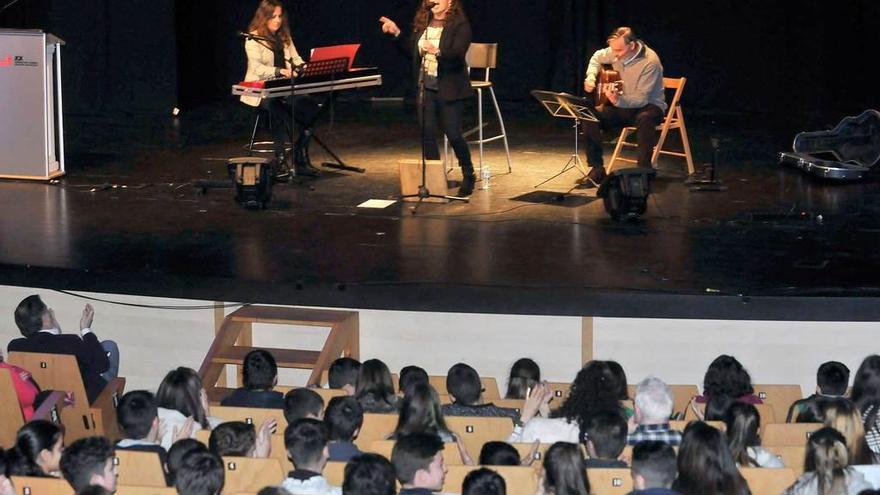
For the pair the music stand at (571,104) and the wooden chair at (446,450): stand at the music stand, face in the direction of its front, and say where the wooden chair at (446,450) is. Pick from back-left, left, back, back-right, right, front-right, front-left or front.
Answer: back-right

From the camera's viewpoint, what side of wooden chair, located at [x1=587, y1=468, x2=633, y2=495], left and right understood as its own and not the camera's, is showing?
back

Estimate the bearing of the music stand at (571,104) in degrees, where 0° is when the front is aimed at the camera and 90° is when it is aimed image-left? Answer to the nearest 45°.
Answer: approximately 225°

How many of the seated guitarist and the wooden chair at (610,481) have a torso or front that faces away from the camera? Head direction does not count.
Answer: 1

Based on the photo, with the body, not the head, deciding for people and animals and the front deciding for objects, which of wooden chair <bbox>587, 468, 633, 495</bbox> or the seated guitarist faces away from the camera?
the wooden chair

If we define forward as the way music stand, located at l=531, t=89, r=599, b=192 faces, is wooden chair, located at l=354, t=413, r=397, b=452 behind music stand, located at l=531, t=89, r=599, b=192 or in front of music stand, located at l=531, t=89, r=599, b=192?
behind

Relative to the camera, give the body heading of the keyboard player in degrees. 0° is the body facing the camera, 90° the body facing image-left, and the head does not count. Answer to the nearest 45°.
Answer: approximately 315°
